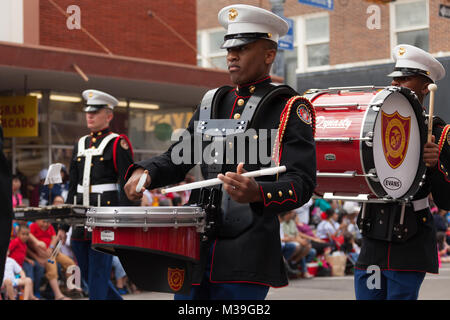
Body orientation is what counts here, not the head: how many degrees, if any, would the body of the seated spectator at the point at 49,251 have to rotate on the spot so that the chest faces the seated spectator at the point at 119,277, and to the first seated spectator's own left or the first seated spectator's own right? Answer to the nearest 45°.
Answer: approximately 45° to the first seated spectator's own left

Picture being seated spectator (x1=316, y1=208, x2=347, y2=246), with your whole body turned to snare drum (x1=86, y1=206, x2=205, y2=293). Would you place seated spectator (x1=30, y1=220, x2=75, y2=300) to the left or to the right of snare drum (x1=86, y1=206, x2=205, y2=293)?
right

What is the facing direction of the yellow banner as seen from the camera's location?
facing the viewer

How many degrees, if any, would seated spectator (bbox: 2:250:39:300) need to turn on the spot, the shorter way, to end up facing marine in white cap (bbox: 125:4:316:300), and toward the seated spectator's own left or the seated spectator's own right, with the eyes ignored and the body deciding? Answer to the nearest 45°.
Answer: approximately 45° to the seated spectator's own right

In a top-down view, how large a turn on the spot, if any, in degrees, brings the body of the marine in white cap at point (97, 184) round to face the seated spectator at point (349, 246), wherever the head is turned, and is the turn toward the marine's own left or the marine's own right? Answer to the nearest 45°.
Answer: approximately 180°

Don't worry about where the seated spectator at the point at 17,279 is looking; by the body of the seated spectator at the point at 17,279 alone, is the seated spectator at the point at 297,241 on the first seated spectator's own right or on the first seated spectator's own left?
on the first seated spectator's own left

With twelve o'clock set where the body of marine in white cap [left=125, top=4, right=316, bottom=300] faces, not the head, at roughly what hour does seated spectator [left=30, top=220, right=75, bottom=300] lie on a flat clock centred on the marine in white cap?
The seated spectator is roughly at 4 o'clock from the marine in white cap.

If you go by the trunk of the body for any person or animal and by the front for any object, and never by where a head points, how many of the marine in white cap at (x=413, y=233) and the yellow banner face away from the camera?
0

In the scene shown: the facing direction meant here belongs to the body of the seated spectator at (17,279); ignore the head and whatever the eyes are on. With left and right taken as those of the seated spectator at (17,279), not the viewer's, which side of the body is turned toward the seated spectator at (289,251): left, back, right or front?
left

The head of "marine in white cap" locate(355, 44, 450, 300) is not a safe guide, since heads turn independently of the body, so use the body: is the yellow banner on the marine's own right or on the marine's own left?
on the marine's own right

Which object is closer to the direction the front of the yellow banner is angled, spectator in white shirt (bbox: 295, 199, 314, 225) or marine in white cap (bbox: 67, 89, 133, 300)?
the marine in white cap

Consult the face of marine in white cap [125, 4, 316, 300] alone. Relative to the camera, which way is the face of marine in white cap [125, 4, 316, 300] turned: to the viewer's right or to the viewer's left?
to the viewer's left

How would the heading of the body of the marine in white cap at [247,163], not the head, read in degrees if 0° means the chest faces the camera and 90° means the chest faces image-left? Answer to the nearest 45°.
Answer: approximately 45°

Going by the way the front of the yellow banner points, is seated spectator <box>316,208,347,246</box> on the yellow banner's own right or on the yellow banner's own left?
on the yellow banner's own left
